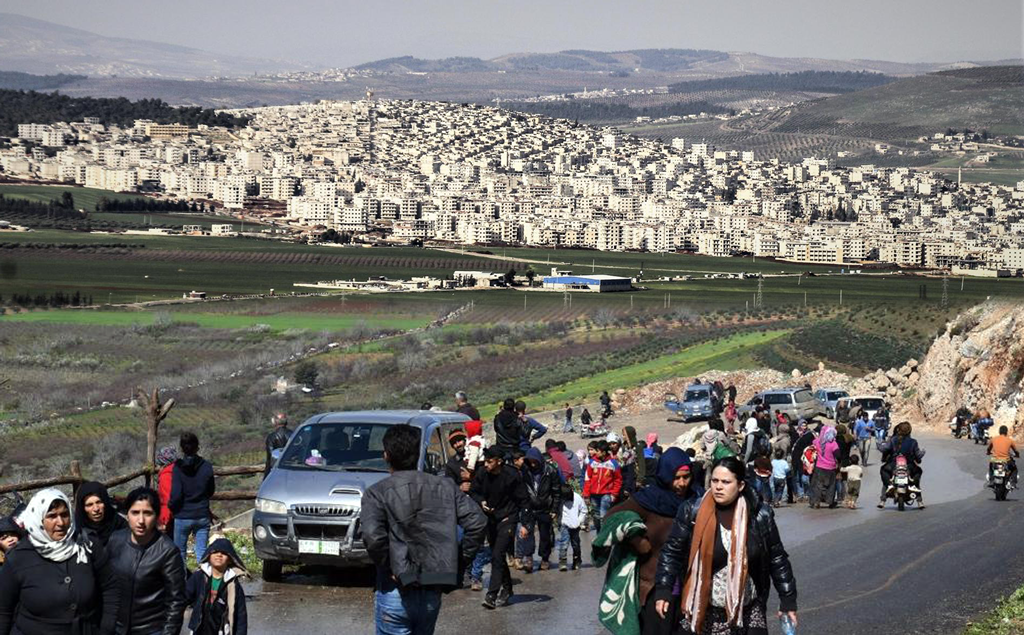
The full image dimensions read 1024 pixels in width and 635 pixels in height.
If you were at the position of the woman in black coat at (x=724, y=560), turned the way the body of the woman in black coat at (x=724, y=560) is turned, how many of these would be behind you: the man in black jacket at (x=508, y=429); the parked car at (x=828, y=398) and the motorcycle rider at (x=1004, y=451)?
3
